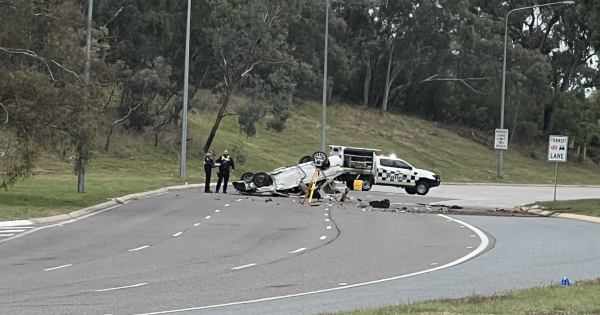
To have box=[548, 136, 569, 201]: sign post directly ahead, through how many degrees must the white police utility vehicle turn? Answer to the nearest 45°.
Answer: approximately 45° to its right

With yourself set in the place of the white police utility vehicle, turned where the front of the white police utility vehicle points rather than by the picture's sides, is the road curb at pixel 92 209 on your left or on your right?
on your right

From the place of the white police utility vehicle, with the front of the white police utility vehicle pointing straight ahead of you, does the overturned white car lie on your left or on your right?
on your right

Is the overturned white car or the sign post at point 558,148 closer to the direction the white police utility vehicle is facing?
the sign post

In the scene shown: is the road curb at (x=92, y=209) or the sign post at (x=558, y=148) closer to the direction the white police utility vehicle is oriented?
the sign post

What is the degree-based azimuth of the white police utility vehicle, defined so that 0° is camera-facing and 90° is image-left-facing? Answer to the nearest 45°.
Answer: approximately 270°
